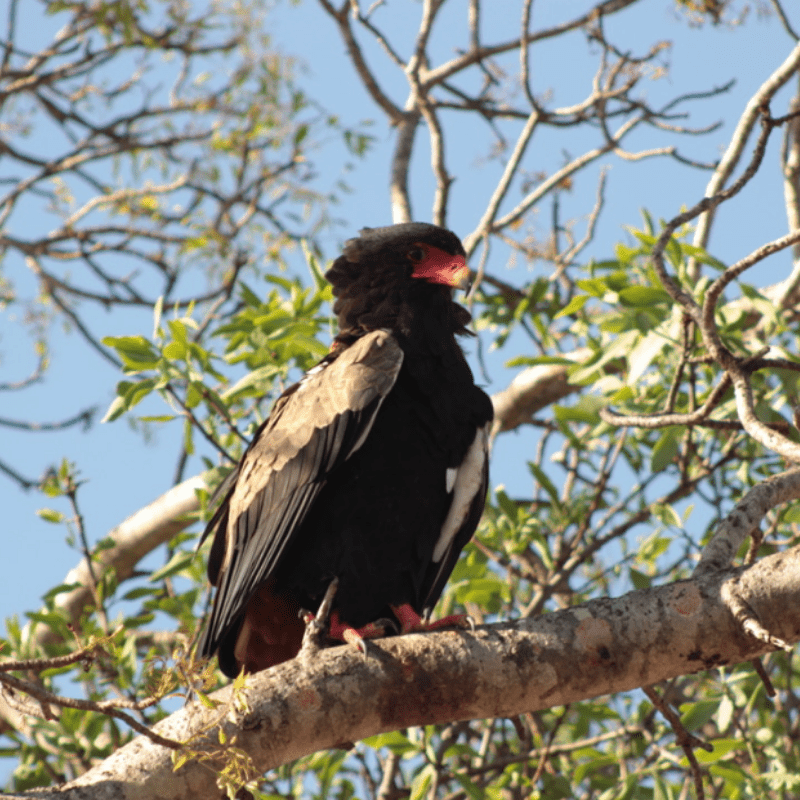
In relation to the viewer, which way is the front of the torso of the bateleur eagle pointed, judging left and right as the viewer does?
facing the viewer and to the right of the viewer

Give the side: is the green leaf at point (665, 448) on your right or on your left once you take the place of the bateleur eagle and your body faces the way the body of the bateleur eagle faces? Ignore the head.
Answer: on your left

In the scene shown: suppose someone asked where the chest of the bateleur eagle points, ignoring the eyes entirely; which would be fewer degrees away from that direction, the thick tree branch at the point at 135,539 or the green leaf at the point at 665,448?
the green leaf

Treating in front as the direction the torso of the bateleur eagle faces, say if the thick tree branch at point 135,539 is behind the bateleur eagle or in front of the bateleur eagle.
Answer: behind
